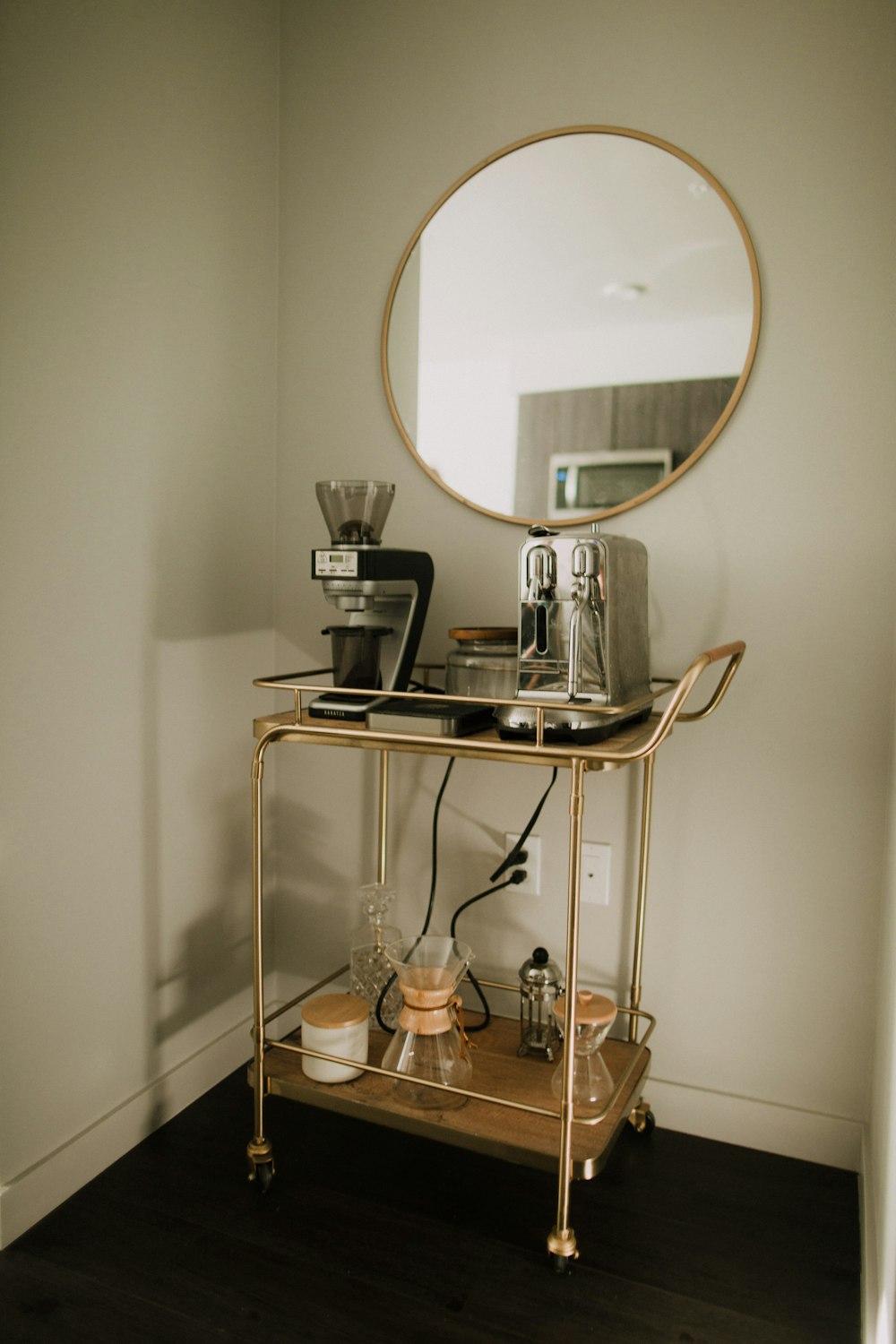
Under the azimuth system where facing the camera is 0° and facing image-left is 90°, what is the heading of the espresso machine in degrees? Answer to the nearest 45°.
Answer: approximately 45°
